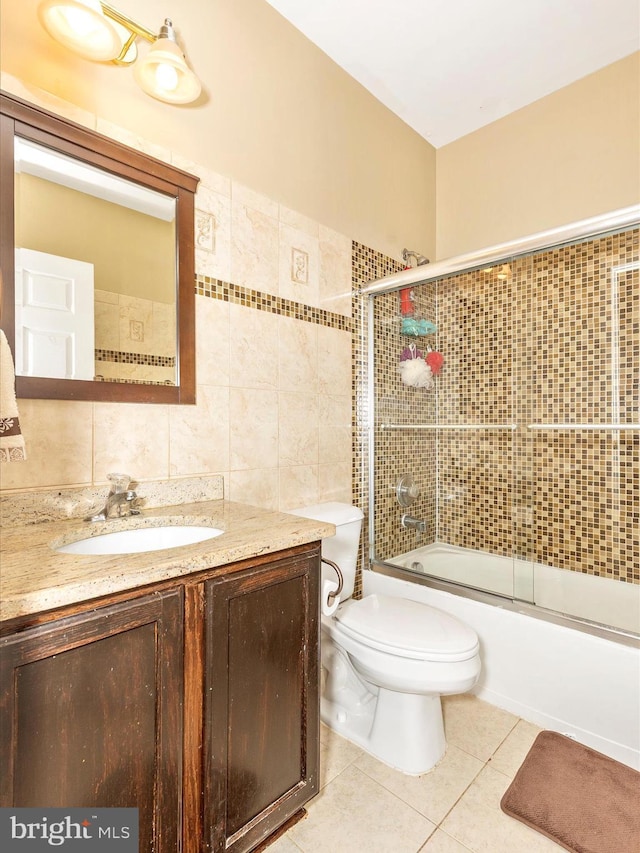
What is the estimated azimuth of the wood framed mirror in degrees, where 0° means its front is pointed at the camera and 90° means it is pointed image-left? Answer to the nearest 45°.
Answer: approximately 315°

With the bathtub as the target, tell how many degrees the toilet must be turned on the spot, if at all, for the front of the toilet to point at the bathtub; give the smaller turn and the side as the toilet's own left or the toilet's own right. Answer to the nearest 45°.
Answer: approximately 90° to the toilet's own left

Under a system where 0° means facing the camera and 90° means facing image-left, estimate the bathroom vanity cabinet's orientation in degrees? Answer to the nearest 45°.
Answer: approximately 315°

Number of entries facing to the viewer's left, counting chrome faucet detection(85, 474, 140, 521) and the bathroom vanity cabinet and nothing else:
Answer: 0

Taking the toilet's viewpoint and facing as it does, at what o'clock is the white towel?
The white towel is roughly at 3 o'clock from the toilet.

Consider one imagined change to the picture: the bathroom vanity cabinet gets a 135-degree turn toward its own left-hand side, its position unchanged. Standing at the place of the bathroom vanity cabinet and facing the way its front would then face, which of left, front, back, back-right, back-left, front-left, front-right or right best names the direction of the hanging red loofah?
front-right
